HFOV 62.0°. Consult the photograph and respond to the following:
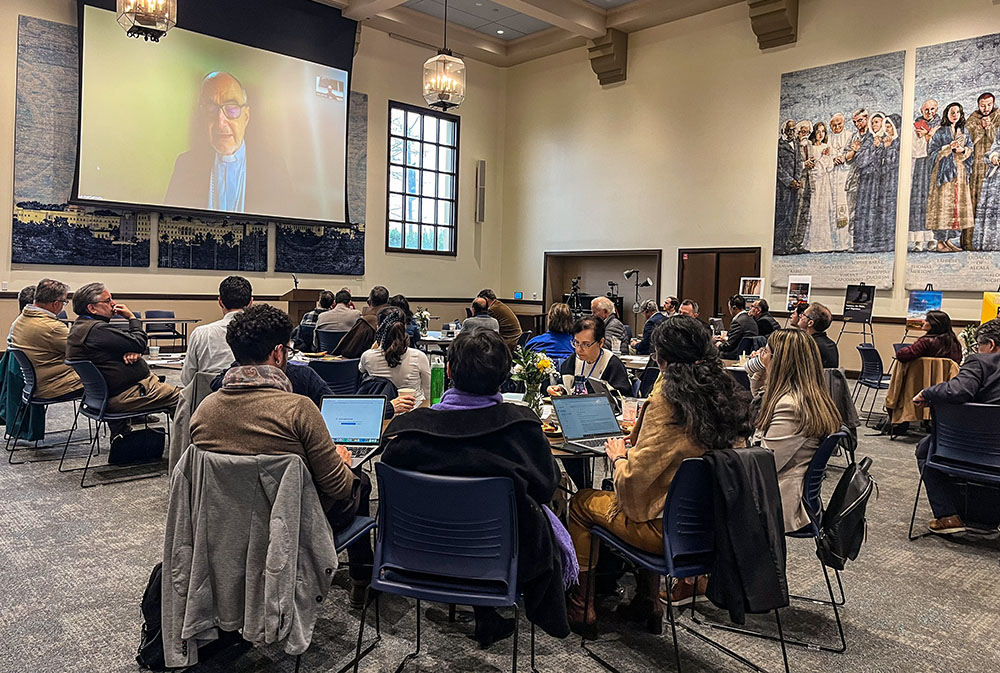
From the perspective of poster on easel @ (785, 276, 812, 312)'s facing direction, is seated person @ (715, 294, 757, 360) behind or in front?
in front

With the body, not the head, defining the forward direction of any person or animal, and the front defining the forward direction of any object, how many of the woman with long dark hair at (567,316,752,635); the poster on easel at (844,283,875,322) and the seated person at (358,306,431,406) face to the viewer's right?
0

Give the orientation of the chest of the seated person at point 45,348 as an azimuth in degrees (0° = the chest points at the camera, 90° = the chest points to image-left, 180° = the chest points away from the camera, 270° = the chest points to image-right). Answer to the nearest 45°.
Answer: approximately 225°

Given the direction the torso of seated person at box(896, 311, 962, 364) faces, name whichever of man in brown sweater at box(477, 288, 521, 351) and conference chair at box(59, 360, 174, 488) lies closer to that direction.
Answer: the man in brown sweater

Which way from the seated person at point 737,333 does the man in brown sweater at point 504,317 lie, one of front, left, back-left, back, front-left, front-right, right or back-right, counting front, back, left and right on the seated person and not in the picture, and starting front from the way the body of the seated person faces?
front

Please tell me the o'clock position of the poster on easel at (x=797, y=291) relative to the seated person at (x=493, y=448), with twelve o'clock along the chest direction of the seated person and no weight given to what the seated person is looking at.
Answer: The poster on easel is roughly at 1 o'clock from the seated person.

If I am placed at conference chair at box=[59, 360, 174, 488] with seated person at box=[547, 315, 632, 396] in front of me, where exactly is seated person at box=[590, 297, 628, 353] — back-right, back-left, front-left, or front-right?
front-left

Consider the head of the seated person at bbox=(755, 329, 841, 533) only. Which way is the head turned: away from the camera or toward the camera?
away from the camera

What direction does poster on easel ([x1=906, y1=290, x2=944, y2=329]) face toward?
toward the camera

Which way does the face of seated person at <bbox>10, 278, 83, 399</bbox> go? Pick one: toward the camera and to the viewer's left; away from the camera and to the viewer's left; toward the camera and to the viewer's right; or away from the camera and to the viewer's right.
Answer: away from the camera and to the viewer's right

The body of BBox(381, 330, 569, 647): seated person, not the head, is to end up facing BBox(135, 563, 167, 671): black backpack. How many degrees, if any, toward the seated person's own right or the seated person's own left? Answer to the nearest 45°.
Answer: approximately 90° to the seated person's own left

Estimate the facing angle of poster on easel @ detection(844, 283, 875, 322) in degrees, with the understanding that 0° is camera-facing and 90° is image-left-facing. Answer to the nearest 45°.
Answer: approximately 0°

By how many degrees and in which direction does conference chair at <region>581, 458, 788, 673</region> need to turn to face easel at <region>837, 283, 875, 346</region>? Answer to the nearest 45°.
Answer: approximately 45° to its right

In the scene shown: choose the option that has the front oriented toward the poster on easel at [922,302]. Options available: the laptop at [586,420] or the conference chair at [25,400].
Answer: the conference chair

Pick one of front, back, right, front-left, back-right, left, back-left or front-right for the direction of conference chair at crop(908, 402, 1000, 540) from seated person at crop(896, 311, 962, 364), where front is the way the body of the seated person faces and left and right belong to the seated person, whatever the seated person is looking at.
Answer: back-left

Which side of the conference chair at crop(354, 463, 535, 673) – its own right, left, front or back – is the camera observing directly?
back

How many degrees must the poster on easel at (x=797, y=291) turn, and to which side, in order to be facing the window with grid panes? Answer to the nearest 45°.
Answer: approximately 90° to its right

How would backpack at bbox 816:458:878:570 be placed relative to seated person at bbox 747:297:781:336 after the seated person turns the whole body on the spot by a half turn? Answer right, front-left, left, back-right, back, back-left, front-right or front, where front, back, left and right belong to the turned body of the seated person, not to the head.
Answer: right

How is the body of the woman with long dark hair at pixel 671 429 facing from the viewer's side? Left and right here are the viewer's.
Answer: facing away from the viewer and to the left of the viewer
